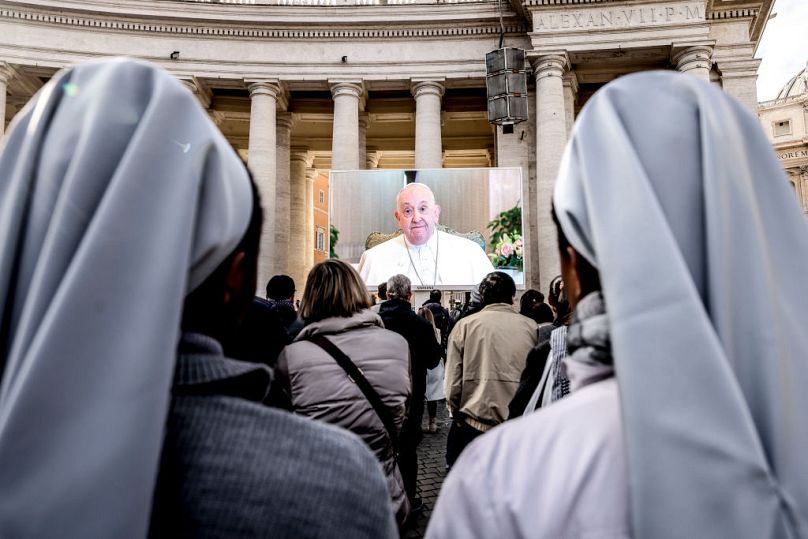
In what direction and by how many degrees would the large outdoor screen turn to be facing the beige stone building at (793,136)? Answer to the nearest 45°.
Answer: approximately 135° to its left

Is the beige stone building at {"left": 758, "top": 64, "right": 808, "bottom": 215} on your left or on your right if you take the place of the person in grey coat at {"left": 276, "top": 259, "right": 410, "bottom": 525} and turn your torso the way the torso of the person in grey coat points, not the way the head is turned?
on your right

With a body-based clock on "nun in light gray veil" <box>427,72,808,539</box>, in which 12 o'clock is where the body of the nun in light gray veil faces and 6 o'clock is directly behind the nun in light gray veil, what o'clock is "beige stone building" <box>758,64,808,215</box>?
The beige stone building is roughly at 2 o'clock from the nun in light gray veil.

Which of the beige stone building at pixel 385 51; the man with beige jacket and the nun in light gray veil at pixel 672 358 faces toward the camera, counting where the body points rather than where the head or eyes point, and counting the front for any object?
the beige stone building

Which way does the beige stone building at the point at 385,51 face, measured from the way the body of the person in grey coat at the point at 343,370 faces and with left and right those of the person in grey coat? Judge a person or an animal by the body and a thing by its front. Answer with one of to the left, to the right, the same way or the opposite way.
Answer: the opposite way

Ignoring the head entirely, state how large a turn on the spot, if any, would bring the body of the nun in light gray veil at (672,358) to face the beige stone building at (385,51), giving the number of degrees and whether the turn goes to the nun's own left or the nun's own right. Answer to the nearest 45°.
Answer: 0° — they already face it

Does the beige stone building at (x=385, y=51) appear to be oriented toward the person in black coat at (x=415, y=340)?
yes

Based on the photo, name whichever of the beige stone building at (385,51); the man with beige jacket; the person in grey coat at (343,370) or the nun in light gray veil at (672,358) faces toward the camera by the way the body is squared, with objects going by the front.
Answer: the beige stone building

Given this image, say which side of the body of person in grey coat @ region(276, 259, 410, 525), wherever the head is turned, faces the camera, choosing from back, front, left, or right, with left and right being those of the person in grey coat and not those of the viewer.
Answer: back

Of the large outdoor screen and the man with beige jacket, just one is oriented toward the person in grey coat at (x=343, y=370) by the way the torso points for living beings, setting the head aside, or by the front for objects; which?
the large outdoor screen

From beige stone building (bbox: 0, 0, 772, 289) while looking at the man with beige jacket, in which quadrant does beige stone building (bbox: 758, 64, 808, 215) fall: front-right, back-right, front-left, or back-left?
back-left

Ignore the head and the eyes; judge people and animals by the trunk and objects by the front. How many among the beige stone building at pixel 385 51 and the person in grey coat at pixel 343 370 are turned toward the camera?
1

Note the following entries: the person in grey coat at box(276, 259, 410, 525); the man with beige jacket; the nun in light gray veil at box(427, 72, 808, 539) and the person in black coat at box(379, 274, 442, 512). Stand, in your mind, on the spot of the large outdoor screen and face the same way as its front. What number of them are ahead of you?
4

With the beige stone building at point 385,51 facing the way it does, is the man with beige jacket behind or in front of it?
in front

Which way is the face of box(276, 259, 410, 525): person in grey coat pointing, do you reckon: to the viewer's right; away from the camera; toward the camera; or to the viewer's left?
away from the camera

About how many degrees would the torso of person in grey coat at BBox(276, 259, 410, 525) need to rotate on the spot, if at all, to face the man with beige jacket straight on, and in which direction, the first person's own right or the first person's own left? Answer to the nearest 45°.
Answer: approximately 45° to the first person's own right

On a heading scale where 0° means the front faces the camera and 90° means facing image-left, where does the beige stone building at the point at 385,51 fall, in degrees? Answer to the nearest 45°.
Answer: approximately 0°

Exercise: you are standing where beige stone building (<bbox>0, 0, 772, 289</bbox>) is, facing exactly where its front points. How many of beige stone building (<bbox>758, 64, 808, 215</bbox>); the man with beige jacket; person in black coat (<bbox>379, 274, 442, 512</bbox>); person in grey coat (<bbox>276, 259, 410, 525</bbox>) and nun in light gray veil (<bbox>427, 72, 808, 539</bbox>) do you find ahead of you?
4

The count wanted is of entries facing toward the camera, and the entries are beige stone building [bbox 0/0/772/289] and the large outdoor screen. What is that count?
2

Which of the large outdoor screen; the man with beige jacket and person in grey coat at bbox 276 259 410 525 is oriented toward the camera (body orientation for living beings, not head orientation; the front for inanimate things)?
the large outdoor screen

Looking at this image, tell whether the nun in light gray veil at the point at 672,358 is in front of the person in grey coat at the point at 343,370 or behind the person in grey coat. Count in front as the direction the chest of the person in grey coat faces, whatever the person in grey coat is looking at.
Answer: behind
